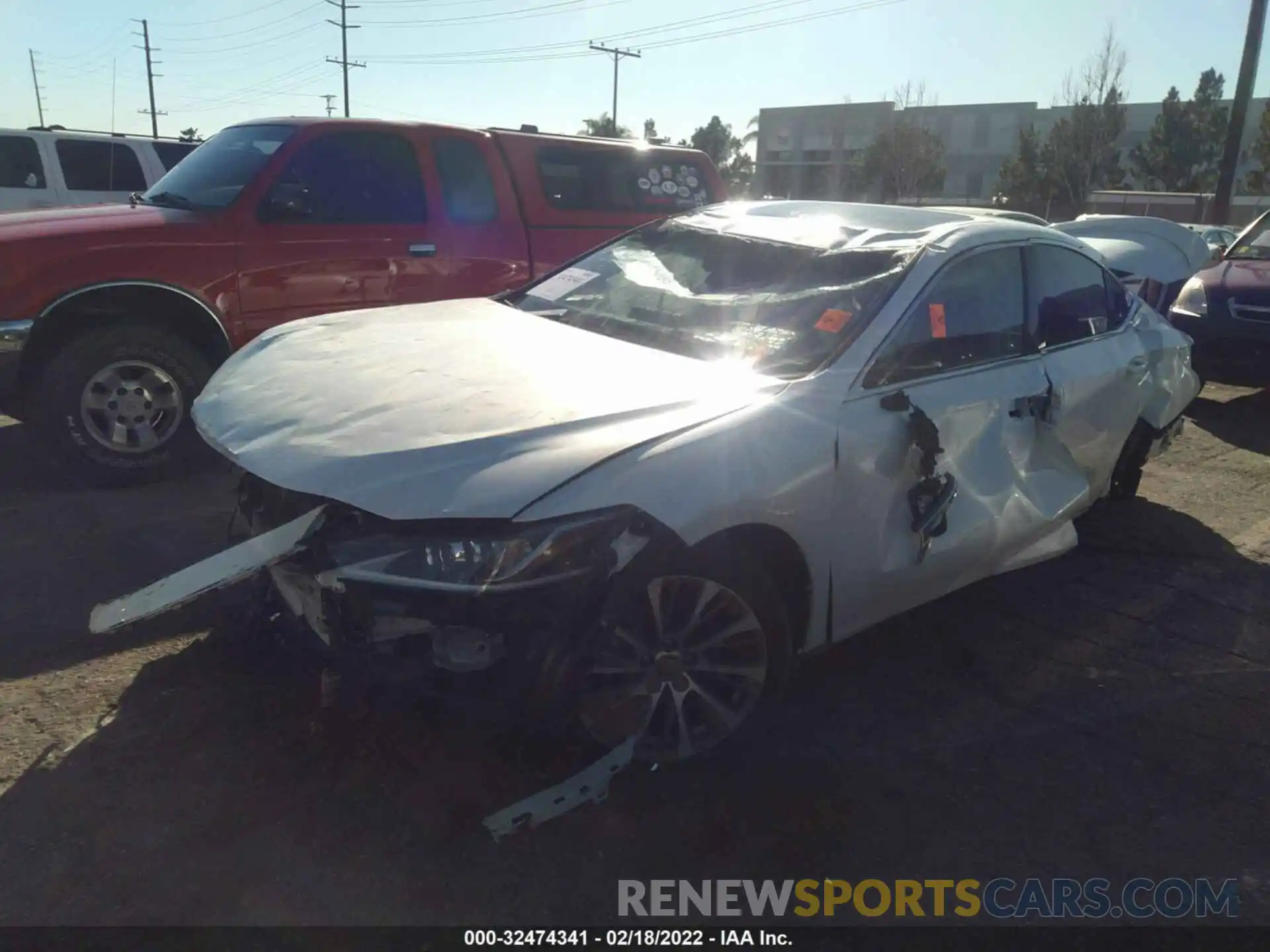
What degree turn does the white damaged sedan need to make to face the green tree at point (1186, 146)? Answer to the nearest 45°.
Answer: approximately 180°

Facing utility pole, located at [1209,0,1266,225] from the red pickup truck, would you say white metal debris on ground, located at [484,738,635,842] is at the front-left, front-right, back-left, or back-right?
back-right

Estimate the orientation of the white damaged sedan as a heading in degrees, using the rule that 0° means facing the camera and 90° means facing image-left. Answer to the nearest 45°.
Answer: approximately 45°

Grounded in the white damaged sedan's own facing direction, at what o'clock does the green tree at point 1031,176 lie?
The green tree is roughly at 5 o'clock from the white damaged sedan.

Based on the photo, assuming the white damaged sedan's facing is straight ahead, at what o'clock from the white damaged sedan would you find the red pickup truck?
The red pickup truck is roughly at 3 o'clock from the white damaged sedan.
